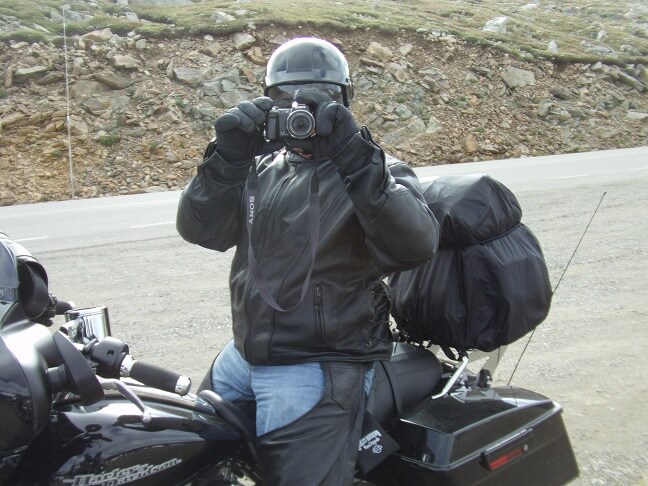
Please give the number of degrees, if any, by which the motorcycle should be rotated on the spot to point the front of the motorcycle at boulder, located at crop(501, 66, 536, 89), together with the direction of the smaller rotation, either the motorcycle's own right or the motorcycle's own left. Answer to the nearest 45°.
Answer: approximately 90° to the motorcycle's own right

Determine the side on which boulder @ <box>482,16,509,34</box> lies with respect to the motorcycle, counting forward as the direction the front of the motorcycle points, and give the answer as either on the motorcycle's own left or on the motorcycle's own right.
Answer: on the motorcycle's own right

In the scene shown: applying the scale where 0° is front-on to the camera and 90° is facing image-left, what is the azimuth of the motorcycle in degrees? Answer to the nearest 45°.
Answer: approximately 90°

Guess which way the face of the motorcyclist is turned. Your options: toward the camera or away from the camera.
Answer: toward the camera
